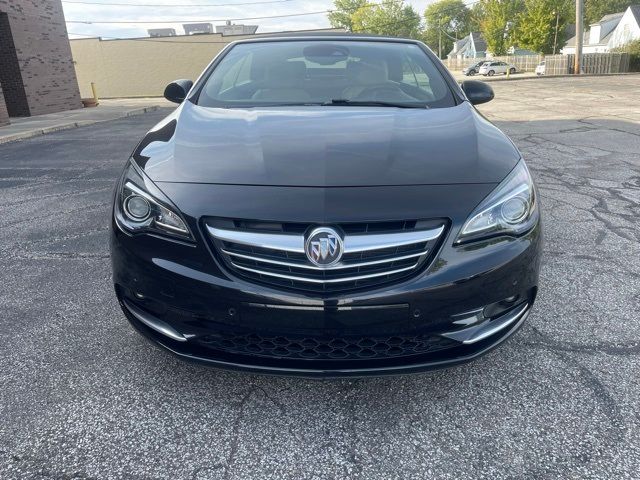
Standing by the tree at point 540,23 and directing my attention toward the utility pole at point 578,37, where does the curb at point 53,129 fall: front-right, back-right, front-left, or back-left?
front-right

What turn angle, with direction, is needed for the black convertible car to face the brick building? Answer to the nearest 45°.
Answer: approximately 135° to its right

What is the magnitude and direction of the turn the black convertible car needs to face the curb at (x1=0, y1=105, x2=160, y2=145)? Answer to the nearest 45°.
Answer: approximately 135° to its right

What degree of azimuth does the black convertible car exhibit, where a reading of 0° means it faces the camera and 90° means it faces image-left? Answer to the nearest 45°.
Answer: approximately 0°

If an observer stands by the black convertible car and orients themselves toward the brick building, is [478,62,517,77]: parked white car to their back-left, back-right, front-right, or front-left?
front-right

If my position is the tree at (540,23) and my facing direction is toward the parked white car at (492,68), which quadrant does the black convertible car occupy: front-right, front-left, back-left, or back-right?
front-left

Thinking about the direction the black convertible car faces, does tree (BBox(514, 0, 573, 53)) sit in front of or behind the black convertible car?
behind

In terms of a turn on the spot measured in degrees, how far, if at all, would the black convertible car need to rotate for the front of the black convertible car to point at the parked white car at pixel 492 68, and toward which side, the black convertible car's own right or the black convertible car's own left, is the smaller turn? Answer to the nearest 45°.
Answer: approximately 180°

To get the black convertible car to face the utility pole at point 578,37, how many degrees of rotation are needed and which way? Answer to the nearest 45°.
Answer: approximately 135° to its left
